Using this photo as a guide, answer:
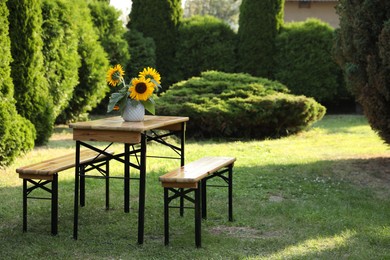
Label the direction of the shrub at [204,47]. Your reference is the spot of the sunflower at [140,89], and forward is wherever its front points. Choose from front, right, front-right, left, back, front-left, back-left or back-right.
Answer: back

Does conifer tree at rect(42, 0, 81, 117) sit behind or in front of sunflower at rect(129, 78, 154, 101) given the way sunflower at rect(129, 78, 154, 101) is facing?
behind

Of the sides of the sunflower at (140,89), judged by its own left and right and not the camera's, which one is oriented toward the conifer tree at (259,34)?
back

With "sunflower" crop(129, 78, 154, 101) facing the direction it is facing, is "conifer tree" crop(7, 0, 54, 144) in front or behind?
behind

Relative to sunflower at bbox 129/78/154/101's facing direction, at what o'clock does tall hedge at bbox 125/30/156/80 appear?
The tall hedge is roughly at 6 o'clock from the sunflower.

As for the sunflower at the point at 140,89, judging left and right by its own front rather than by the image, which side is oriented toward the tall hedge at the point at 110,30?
back

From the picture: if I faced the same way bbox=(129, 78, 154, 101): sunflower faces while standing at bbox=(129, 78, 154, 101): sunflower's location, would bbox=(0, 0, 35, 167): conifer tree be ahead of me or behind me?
behind

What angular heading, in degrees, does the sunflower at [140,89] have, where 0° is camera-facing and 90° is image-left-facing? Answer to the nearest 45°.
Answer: approximately 0°

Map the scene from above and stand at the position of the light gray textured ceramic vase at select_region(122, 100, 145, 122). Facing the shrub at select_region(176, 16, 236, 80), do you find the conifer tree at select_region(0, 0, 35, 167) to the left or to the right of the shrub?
left

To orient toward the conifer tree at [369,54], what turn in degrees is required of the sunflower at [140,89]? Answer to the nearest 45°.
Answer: approximately 135° to its left
